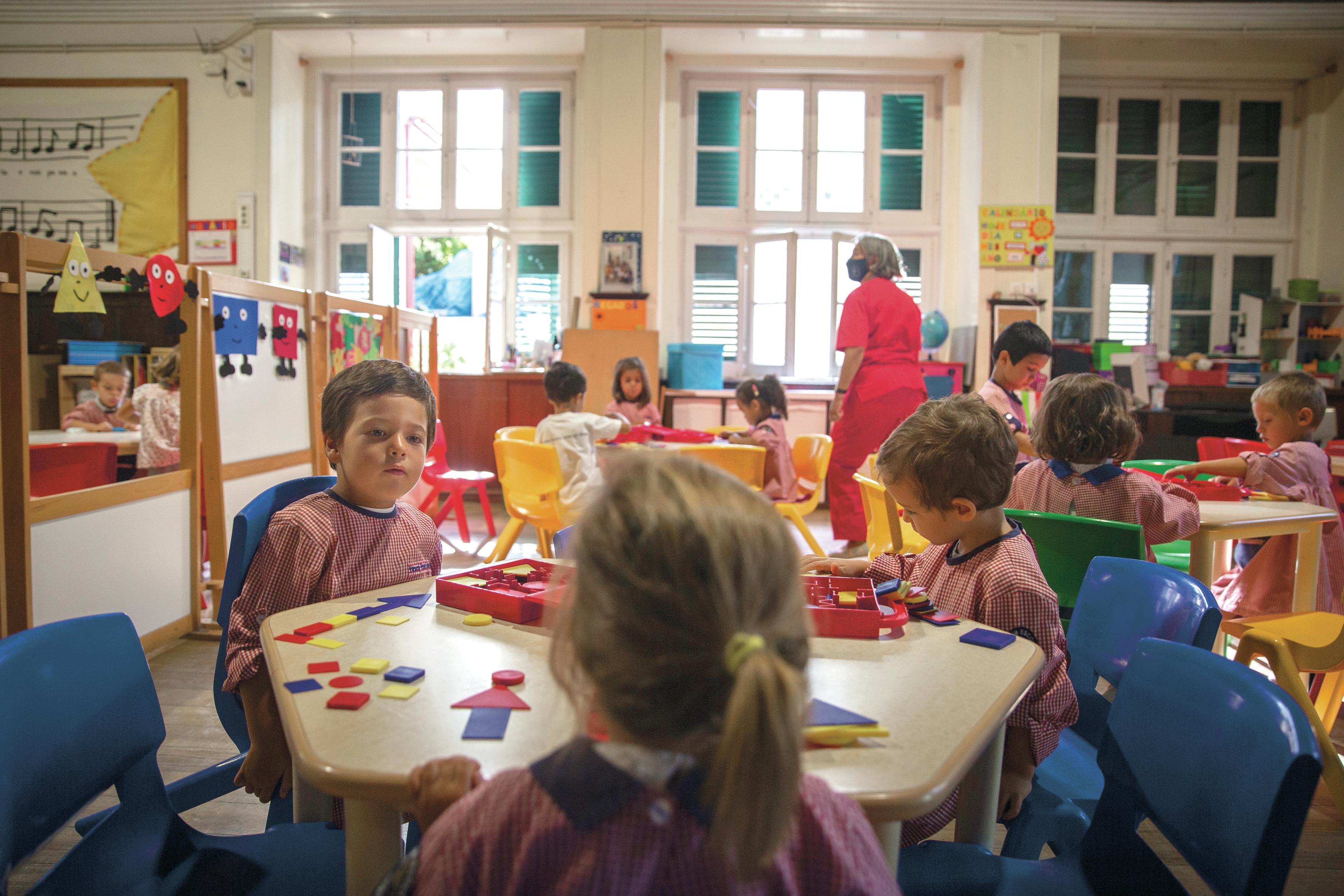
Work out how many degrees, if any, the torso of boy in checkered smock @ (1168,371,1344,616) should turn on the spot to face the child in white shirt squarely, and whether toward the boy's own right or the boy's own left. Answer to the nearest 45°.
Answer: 0° — they already face them

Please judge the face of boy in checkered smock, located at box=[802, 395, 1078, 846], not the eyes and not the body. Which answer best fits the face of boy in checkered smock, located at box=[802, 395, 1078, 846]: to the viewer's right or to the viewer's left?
to the viewer's left

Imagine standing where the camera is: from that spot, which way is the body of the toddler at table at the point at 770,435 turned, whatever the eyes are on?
to the viewer's left

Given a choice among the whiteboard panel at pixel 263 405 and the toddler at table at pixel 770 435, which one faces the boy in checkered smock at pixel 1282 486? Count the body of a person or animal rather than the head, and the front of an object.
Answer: the whiteboard panel

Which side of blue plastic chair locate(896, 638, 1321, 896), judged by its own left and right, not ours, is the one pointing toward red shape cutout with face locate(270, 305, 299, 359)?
front

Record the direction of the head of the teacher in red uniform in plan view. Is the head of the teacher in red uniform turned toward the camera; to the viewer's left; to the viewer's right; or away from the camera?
to the viewer's left

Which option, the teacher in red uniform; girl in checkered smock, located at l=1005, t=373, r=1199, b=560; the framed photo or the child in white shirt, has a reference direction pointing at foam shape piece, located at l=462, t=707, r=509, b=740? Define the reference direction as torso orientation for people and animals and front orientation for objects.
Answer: the framed photo

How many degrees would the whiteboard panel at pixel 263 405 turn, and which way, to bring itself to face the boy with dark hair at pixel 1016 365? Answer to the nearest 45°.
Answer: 0° — it already faces them

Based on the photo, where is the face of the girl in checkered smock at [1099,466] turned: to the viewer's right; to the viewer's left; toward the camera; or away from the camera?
away from the camera

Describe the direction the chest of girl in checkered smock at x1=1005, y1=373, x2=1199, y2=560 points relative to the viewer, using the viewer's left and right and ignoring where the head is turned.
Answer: facing away from the viewer

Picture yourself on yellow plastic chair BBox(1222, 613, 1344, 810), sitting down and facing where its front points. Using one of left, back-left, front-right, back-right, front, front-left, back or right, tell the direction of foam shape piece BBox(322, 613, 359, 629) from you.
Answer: front-left

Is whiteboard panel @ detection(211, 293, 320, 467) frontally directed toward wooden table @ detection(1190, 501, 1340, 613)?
yes

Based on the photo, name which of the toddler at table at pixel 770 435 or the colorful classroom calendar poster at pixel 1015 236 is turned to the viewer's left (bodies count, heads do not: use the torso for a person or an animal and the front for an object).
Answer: the toddler at table

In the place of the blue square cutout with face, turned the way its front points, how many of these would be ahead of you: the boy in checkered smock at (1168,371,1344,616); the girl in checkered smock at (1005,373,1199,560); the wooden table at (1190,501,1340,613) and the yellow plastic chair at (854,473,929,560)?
4

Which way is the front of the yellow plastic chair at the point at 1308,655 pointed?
to the viewer's left

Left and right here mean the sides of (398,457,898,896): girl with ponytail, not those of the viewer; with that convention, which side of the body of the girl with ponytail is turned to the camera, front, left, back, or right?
back
